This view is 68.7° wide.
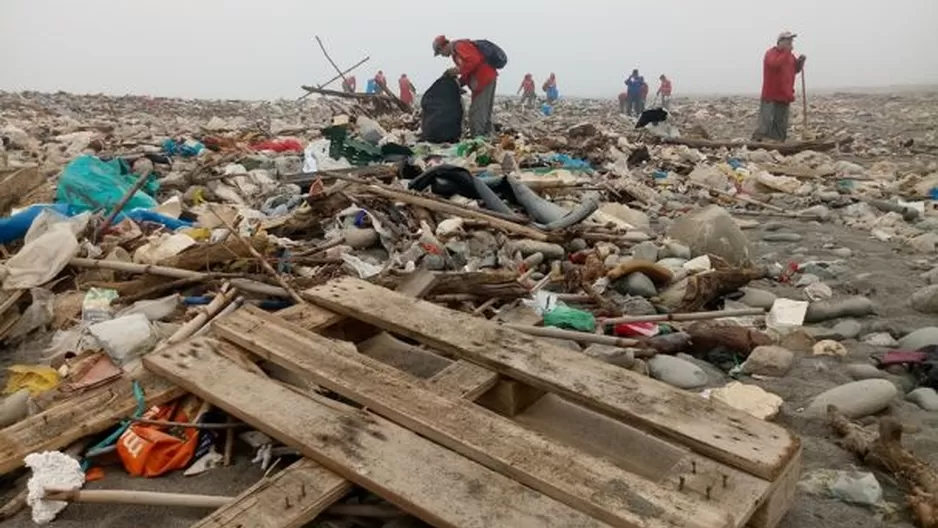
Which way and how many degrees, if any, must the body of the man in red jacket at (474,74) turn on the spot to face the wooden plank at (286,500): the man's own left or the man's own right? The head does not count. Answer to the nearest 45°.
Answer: approximately 90° to the man's own left

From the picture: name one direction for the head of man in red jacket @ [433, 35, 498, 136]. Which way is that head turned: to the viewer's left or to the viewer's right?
to the viewer's left

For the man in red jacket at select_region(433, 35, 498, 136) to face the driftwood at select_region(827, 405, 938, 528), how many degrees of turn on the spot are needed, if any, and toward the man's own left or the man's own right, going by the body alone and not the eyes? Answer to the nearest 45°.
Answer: approximately 90° to the man's own left

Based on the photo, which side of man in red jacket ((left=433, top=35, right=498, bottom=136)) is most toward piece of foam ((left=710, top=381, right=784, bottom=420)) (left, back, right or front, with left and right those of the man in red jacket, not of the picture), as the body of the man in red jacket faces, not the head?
left

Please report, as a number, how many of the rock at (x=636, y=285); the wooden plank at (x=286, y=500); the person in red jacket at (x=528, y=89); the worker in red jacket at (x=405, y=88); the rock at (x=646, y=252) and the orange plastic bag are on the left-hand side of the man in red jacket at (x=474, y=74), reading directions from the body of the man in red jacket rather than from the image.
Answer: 4

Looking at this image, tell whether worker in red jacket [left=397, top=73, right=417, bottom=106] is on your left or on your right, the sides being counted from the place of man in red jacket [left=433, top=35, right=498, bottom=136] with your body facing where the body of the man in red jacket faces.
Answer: on your right

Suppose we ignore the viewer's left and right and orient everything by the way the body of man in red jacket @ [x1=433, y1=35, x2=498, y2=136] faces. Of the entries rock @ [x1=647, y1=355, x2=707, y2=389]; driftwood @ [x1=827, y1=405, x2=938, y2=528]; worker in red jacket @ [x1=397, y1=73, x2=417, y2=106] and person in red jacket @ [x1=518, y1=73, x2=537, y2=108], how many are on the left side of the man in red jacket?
2

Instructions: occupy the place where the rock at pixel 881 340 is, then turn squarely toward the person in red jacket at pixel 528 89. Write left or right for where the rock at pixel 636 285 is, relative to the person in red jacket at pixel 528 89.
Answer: left

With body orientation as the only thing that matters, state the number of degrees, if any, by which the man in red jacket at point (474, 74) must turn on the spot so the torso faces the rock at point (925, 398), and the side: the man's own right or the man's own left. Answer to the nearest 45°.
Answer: approximately 90° to the man's own left

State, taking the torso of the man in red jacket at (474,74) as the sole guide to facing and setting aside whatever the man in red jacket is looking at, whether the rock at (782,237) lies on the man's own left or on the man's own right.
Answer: on the man's own left

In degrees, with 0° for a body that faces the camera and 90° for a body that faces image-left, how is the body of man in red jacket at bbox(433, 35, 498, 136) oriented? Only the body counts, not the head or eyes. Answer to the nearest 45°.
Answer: approximately 90°

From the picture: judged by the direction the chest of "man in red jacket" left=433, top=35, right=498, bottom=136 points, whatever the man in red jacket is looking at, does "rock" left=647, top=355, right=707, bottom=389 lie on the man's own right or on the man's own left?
on the man's own left

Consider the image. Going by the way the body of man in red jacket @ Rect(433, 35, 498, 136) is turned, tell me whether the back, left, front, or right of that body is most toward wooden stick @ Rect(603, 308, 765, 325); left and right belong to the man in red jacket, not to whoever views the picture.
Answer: left
